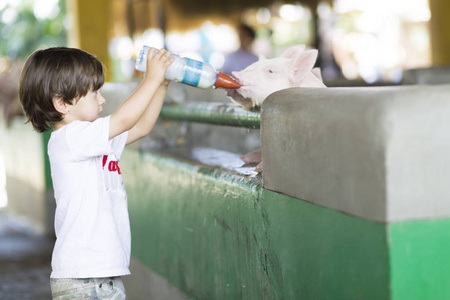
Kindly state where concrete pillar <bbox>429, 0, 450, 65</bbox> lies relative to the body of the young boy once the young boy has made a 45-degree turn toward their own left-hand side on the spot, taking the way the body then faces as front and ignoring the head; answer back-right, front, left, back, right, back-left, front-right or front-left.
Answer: front

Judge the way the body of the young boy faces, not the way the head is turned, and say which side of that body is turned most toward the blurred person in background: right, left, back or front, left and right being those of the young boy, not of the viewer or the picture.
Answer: left

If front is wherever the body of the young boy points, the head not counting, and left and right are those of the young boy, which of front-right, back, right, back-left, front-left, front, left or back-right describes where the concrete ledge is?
front-right

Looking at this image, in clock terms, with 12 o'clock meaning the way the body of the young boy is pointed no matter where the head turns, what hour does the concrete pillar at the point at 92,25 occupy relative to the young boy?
The concrete pillar is roughly at 9 o'clock from the young boy.

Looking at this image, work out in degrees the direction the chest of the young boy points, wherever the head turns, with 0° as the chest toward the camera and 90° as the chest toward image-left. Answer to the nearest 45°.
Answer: approximately 270°

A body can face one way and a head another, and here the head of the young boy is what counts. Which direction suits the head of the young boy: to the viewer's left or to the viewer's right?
to the viewer's right

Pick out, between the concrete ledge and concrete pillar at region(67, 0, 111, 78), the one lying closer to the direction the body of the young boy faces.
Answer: the concrete ledge
